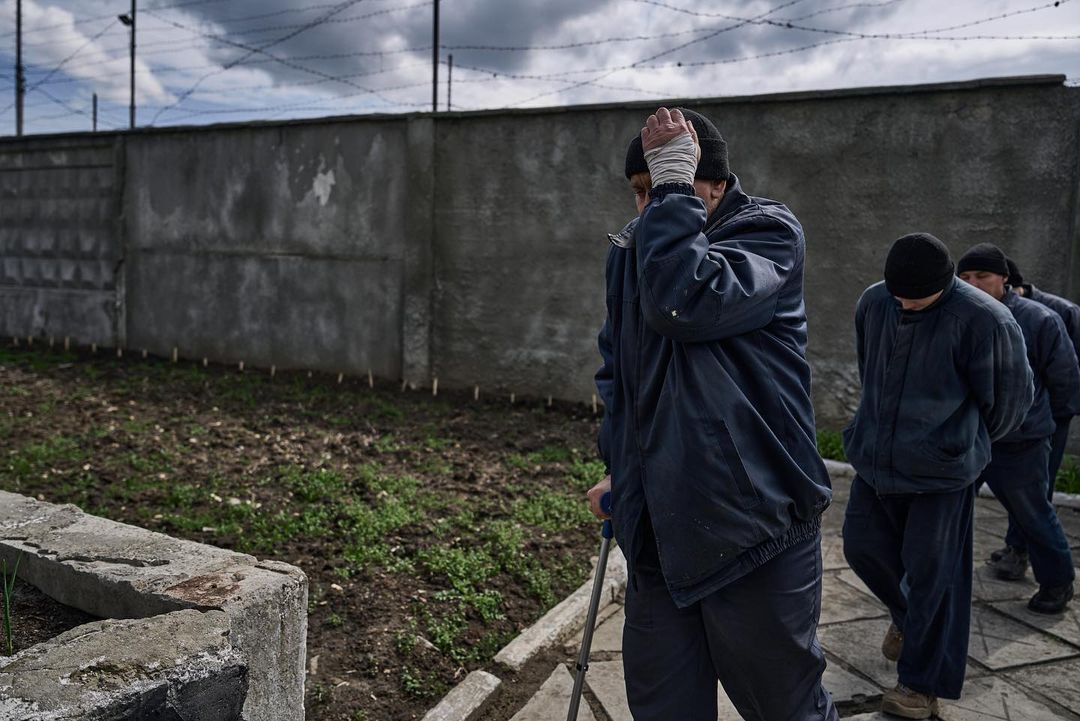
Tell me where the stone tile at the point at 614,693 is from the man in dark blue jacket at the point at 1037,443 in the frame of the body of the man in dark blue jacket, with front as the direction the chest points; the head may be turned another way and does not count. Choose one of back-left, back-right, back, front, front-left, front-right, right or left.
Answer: front

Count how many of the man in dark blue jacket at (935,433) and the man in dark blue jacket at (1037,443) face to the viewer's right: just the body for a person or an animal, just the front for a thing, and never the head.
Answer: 0

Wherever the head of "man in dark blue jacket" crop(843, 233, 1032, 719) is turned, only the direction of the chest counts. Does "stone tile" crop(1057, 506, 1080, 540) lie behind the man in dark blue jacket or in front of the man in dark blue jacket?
behind

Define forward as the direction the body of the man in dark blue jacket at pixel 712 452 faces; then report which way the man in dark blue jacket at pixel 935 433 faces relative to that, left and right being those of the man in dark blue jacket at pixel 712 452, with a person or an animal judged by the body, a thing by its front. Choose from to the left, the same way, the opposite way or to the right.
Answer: the same way

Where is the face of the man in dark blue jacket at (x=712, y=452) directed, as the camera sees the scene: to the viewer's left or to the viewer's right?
to the viewer's left

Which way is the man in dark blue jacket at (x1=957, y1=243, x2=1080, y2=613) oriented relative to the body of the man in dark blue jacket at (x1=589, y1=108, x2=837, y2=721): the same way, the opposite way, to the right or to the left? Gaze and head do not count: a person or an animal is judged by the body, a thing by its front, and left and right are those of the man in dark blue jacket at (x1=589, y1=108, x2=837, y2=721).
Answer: the same way

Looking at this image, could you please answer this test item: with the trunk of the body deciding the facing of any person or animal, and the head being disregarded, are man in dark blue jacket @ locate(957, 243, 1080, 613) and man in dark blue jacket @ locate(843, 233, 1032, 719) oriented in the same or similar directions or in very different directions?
same or similar directions

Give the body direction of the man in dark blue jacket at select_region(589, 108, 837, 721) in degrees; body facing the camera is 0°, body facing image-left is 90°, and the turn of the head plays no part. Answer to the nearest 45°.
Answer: approximately 45°

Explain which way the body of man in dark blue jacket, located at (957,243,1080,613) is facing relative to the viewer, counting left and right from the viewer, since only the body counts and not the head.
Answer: facing the viewer and to the left of the viewer

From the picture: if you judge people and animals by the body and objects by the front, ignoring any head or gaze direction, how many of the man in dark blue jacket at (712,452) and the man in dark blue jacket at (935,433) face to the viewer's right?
0

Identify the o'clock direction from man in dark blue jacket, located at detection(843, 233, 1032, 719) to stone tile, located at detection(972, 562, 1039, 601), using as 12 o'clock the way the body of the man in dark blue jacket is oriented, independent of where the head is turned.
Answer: The stone tile is roughly at 5 o'clock from the man in dark blue jacket.

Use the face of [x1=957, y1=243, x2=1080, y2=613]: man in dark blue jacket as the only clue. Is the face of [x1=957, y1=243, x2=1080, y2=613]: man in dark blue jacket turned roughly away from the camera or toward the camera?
toward the camera

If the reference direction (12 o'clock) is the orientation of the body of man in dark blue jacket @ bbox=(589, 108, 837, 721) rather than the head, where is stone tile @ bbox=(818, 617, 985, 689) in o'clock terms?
The stone tile is roughly at 5 o'clock from the man in dark blue jacket.

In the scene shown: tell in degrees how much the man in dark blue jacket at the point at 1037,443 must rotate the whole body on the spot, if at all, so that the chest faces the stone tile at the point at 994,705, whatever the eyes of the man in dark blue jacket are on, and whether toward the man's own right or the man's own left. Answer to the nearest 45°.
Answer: approximately 45° to the man's own left

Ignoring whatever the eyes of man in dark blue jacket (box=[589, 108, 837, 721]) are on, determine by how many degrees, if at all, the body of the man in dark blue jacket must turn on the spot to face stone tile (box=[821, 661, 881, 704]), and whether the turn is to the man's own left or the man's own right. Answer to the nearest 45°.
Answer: approximately 135° to the man's own right

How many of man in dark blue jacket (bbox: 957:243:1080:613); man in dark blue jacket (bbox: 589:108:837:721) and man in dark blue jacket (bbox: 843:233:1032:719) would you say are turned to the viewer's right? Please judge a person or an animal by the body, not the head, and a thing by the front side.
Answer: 0

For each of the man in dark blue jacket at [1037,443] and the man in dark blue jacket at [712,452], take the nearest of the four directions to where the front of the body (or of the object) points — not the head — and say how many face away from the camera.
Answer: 0
